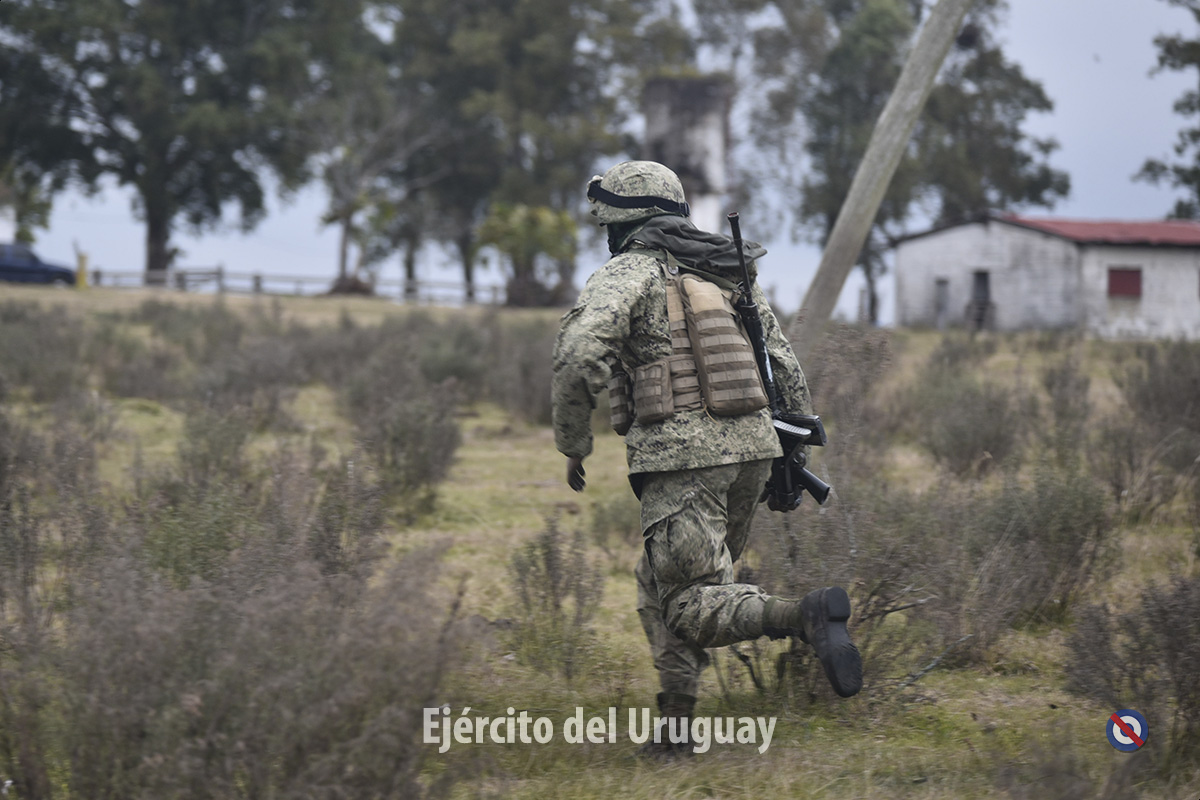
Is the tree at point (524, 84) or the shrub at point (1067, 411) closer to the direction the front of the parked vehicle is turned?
the tree

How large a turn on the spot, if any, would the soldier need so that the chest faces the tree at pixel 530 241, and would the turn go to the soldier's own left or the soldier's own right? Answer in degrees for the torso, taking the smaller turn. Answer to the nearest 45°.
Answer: approximately 45° to the soldier's own right

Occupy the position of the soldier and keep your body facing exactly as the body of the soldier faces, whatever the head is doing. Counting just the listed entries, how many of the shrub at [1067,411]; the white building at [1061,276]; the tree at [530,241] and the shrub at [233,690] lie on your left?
1

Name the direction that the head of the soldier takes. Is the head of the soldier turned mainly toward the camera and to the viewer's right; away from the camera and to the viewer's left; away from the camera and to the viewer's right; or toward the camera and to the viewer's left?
away from the camera and to the viewer's left

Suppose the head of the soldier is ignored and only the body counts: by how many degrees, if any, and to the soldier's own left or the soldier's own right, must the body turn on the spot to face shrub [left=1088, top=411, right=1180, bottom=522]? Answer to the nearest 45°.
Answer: approximately 90° to the soldier's own right

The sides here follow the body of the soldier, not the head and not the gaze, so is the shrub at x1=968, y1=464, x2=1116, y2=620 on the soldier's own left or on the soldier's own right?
on the soldier's own right

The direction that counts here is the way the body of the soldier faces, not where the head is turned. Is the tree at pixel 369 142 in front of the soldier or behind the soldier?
in front

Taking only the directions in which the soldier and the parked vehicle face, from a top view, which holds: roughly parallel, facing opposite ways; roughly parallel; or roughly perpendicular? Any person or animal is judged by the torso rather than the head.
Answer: roughly perpendicular

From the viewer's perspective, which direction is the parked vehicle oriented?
to the viewer's right

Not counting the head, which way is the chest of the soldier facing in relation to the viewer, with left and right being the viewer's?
facing away from the viewer and to the left of the viewer

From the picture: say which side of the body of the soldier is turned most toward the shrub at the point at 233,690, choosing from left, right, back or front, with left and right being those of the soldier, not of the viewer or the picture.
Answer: left
